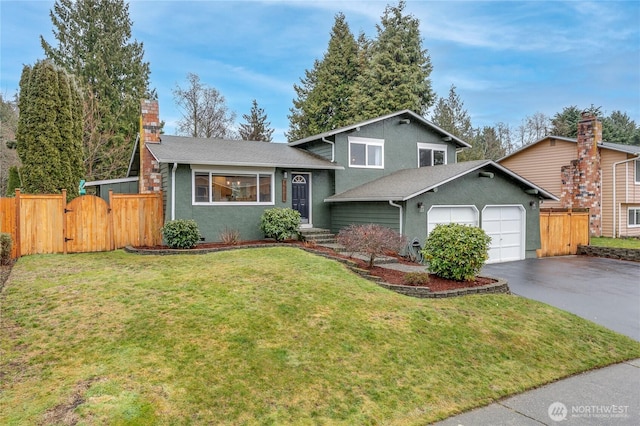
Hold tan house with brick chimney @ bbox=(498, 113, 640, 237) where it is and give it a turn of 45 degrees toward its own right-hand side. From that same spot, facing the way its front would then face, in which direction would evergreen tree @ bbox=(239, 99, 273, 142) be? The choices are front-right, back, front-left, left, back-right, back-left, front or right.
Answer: right

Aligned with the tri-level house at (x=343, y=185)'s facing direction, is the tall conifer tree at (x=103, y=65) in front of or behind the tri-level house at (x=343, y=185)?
behind

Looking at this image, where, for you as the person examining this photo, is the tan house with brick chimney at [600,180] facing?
facing the viewer and to the right of the viewer

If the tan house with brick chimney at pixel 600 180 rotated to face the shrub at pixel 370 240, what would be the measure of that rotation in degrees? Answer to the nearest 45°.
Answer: approximately 45° to its right

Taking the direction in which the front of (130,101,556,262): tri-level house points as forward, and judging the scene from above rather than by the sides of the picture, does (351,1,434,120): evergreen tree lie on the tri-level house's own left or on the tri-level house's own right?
on the tri-level house's own left

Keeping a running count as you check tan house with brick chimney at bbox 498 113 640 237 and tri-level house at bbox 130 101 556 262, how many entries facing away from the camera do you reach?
0

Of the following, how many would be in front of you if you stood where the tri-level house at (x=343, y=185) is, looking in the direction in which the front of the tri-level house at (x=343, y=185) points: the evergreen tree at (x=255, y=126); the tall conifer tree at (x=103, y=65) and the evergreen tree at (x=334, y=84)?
0

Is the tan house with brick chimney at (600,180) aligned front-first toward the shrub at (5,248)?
no

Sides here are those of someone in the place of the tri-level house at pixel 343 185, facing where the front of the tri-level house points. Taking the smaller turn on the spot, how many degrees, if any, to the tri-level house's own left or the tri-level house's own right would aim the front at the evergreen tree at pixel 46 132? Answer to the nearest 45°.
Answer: approximately 135° to the tri-level house's own right

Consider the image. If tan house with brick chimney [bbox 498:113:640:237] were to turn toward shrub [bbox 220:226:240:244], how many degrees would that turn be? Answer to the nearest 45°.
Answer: approximately 90° to its right

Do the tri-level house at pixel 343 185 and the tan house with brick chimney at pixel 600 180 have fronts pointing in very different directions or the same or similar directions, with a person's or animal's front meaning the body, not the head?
same or similar directions

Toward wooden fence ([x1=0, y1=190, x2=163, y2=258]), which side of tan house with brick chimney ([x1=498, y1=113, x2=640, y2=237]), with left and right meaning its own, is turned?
right

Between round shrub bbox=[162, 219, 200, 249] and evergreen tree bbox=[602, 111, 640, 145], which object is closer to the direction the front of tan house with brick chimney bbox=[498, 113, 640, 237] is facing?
the round shrub
